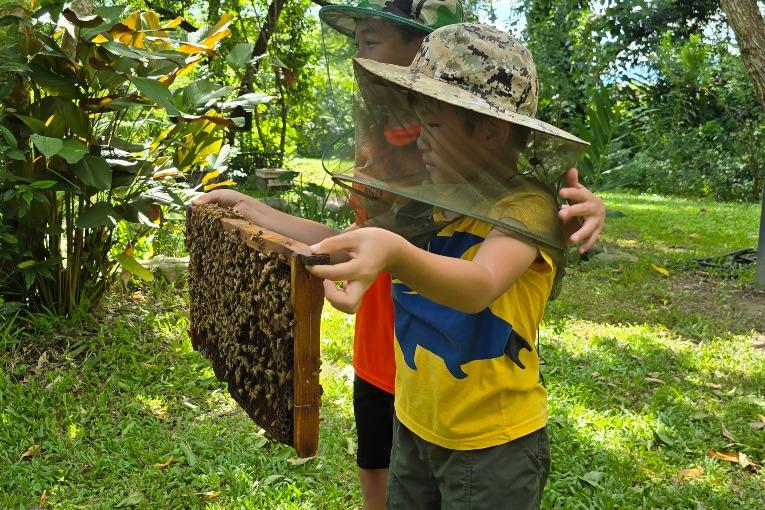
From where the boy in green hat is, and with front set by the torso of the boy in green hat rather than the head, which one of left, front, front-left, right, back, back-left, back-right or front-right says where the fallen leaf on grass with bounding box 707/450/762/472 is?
back

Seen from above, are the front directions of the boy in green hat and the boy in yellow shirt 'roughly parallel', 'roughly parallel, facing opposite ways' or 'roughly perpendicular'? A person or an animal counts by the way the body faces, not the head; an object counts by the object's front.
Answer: roughly parallel

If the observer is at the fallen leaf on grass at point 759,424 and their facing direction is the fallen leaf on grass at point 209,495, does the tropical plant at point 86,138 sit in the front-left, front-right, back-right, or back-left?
front-right

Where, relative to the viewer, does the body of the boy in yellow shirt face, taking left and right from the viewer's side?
facing the viewer and to the left of the viewer

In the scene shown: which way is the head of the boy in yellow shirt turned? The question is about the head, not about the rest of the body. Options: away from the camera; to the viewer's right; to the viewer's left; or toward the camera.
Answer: to the viewer's left

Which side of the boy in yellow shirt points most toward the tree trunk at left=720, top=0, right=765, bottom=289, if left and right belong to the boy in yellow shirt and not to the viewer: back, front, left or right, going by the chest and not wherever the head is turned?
back

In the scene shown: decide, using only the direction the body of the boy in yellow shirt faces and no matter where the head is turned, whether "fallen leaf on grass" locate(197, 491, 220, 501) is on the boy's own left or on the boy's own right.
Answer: on the boy's own right

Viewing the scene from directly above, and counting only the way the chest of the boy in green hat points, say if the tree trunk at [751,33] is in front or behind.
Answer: behind

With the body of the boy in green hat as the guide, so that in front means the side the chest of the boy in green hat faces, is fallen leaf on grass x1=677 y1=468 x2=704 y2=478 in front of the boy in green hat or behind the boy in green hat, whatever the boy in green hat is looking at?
behind
